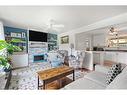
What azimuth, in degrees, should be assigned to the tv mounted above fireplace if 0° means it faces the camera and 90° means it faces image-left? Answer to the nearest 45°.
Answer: approximately 315°

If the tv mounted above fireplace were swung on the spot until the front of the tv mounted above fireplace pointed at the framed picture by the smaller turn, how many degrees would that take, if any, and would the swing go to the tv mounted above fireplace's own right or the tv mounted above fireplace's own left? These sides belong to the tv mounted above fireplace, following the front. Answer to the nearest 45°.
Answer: approximately 45° to the tv mounted above fireplace's own left

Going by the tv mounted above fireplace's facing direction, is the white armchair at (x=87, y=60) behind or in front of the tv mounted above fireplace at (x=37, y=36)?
in front
